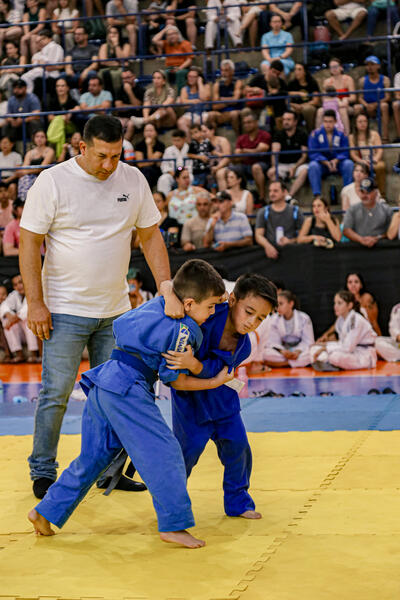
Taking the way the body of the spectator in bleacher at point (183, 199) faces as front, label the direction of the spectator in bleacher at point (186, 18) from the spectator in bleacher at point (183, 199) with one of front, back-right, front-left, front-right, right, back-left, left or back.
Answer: back

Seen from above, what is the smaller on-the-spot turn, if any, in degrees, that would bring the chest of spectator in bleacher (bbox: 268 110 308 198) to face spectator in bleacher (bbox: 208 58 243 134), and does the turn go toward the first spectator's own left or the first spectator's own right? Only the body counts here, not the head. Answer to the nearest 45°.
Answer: approximately 135° to the first spectator's own right

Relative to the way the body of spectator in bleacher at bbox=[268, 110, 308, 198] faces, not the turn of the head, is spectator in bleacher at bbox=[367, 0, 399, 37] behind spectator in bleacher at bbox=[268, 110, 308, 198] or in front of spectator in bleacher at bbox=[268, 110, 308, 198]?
behind

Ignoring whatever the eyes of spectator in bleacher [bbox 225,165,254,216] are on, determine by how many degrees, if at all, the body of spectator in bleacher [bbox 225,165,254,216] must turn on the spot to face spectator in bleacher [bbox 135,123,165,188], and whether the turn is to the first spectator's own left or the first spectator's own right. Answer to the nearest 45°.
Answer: approximately 90° to the first spectator's own right

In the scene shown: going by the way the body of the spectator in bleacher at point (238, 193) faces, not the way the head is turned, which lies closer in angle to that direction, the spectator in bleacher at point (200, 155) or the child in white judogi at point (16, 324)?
the child in white judogi

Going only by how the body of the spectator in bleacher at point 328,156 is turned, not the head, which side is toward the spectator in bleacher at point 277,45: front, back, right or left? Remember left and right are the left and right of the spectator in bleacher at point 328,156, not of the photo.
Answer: back
